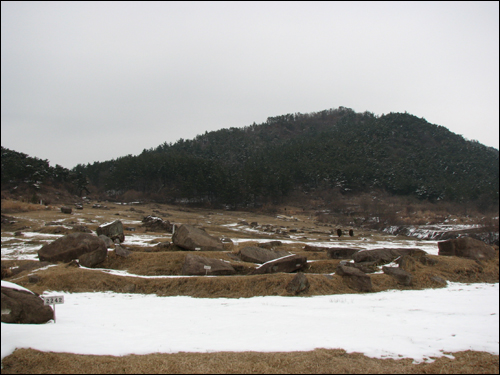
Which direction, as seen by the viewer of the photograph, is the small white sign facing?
facing the viewer

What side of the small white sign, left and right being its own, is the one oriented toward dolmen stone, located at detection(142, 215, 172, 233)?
back

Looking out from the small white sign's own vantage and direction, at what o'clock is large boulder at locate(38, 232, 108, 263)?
The large boulder is roughly at 6 o'clock from the small white sign.

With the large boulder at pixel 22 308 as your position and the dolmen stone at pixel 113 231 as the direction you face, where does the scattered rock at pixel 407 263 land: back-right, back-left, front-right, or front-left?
front-right

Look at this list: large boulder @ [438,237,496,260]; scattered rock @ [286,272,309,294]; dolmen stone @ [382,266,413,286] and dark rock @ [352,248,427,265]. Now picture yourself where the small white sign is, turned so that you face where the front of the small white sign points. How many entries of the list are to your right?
0

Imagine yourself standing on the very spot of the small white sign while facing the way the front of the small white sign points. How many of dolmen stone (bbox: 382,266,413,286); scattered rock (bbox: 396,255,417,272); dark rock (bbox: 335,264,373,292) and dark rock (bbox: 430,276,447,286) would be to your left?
4

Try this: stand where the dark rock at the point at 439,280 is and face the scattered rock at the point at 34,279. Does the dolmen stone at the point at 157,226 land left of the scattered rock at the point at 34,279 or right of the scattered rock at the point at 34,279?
right

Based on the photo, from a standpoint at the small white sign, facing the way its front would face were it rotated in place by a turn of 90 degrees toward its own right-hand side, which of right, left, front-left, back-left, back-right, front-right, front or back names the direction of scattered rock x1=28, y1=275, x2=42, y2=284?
right

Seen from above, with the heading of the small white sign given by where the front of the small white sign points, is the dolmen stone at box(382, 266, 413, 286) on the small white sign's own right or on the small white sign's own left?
on the small white sign's own left

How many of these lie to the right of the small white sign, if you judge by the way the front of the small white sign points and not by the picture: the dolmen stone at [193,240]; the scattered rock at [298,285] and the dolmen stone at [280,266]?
0

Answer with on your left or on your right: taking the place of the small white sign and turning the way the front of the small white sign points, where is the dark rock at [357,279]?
on your left

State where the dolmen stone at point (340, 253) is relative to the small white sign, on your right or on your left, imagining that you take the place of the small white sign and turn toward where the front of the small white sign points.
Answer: on your left

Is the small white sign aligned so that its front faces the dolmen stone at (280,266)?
no

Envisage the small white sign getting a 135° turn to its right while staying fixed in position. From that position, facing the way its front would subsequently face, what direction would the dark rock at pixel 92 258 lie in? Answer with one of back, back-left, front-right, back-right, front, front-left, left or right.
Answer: front-right

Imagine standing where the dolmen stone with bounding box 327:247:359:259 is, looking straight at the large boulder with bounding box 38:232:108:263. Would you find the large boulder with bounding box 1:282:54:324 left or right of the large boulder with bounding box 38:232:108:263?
left

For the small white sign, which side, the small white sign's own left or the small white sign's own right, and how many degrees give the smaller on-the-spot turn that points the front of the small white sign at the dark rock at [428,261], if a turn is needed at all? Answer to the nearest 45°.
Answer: approximately 90° to the small white sign's own left

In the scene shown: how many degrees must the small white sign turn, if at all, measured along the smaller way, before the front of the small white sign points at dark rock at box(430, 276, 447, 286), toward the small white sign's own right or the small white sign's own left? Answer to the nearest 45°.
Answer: approximately 90° to the small white sign's own left
